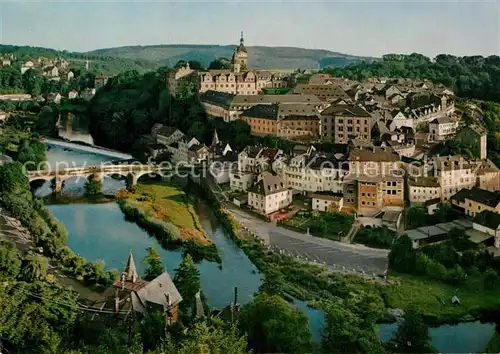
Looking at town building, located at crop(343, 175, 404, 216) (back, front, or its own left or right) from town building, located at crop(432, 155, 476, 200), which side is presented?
left

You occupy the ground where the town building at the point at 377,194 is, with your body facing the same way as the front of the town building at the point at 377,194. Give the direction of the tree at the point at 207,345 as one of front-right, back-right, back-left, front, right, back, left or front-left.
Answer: front

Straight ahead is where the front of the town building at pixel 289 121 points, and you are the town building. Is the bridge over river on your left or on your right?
on your right

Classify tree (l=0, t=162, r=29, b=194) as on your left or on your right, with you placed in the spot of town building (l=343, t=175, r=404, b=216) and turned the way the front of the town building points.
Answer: on your right

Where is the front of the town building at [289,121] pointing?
toward the camera

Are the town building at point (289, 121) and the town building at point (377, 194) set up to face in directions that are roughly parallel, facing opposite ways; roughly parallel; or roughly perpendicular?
roughly parallel

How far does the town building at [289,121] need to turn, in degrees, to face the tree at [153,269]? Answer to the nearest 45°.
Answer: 0° — it already faces it

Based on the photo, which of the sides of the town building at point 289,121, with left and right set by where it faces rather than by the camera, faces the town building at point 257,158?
front

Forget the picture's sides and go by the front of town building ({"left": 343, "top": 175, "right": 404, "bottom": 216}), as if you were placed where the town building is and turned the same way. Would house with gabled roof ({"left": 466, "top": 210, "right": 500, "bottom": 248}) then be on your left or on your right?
on your left

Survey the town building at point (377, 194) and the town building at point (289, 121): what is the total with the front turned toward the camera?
2

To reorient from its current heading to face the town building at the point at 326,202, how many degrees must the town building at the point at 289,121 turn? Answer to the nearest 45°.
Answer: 0° — it already faces it

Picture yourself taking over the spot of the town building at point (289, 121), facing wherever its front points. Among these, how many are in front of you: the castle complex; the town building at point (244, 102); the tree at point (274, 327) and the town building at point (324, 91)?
1

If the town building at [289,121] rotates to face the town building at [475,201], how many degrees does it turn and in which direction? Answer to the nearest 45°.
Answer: approximately 45° to its left

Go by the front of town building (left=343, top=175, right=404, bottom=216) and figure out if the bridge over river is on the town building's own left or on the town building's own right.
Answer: on the town building's own right

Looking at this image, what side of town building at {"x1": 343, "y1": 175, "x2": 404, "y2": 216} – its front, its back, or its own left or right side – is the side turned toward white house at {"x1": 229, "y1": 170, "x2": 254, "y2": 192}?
right

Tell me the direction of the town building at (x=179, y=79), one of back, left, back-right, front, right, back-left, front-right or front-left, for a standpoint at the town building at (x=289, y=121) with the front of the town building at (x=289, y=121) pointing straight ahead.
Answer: back-right

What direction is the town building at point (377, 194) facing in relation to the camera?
toward the camera
